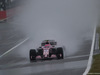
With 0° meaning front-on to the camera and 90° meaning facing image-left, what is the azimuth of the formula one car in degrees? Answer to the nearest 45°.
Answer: approximately 0°
